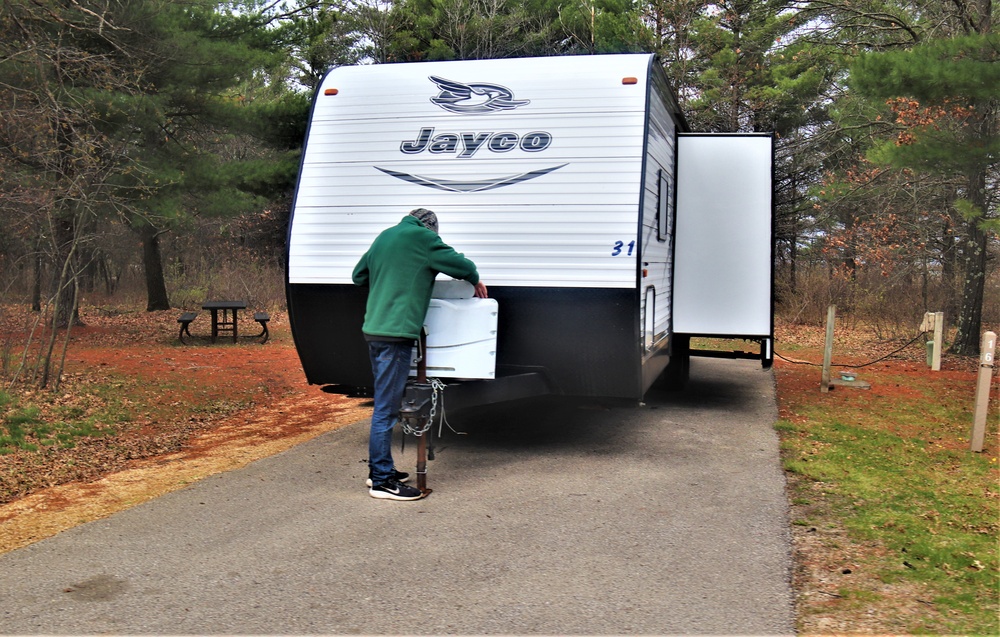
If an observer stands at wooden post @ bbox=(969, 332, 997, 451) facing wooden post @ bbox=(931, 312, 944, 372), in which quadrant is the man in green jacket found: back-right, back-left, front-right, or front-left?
back-left

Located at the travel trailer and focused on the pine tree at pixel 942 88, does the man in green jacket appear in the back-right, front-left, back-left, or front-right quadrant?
back-right

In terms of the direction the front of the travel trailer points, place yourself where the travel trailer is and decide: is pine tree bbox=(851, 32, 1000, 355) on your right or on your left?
on your left

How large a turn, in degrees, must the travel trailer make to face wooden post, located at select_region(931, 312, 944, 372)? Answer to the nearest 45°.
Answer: approximately 135° to its left

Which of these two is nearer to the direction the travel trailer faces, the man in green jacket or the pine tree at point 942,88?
the man in green jacket

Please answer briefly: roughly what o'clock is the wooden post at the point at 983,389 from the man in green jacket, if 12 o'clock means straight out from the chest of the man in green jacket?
The wooden post is roughly at 1 o'clock from the man in green jacket.

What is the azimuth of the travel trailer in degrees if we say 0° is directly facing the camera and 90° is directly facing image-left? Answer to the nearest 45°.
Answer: approximately 0°

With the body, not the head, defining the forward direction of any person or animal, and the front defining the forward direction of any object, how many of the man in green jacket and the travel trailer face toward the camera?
1

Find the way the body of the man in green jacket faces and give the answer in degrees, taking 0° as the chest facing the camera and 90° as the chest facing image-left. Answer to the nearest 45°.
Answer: approximately 225°
